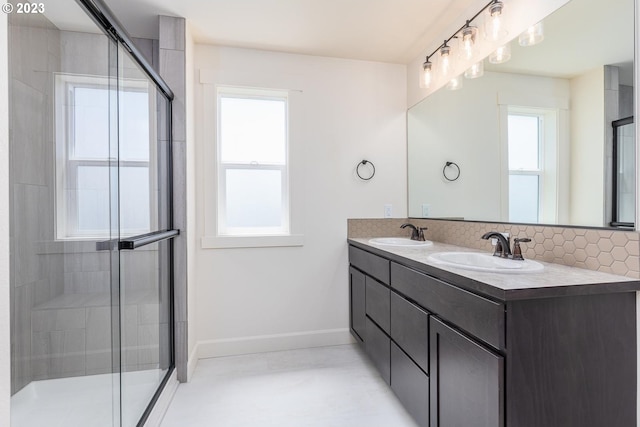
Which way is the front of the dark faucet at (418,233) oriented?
to the viewer's left

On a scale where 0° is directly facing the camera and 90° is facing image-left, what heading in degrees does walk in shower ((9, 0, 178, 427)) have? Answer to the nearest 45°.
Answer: approximately 315°

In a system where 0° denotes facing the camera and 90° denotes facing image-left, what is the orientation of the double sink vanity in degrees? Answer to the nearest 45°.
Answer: approximately 45°

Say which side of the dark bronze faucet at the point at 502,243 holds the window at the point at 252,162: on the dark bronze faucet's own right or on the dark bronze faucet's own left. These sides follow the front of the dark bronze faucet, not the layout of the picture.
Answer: on the dark bronze faucet's own right

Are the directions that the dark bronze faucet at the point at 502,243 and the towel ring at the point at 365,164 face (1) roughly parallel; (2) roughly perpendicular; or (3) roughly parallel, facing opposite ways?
roughly perpendicular

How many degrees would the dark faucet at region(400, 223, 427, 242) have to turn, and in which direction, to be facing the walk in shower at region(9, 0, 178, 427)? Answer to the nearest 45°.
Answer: approximately 45° to its left

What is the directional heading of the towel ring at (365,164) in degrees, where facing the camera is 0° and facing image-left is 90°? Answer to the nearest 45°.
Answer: approximately 0°

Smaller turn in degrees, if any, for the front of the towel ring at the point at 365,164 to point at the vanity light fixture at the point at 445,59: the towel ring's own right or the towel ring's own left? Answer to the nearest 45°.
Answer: approximately 45° to the towel ring's own left
